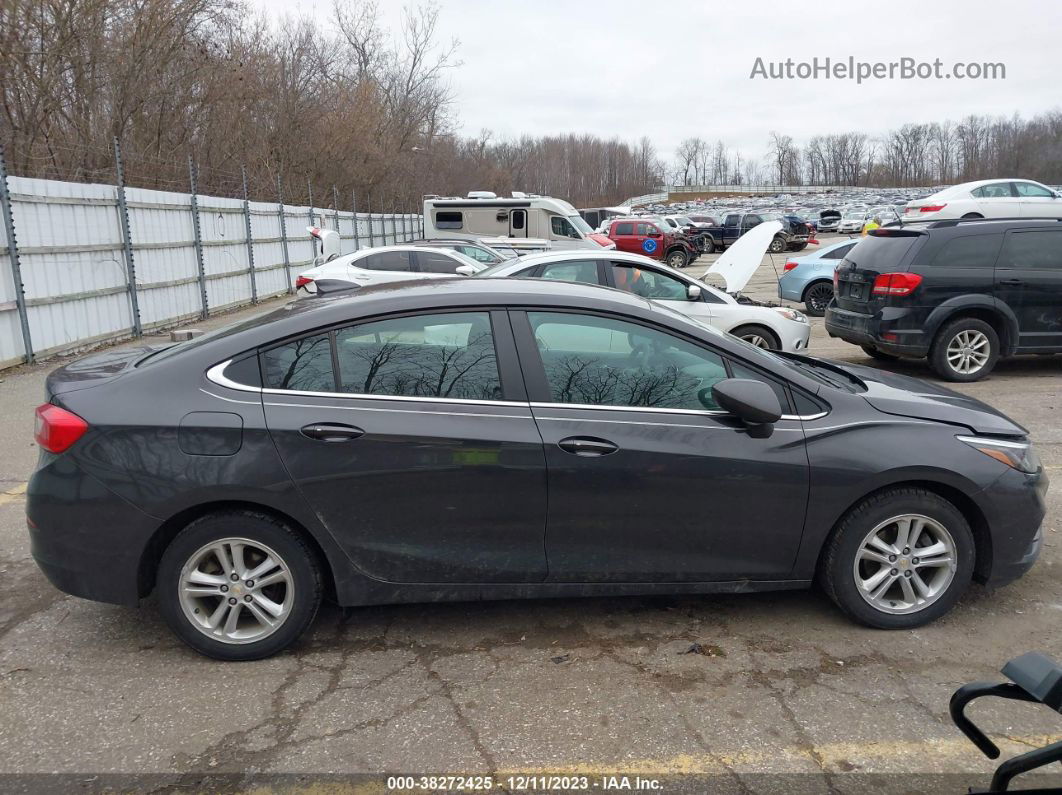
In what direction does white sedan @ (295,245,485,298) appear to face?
to the viewer's right

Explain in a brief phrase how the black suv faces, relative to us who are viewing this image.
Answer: facing away from the viewer and to the right of the viewer

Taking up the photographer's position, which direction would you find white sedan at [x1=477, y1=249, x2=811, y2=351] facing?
facing to the right of the viewer

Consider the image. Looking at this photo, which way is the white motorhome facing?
to the viewer's right

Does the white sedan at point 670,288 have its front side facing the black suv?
yes

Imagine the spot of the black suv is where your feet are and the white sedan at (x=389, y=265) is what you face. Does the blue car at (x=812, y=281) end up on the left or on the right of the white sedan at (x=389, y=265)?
right

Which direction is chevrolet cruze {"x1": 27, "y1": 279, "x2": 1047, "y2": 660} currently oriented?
to the viewer's right

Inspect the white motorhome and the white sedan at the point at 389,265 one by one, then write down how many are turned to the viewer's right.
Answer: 2

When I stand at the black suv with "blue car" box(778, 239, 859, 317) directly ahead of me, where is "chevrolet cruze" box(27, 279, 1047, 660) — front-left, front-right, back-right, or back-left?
back-left
